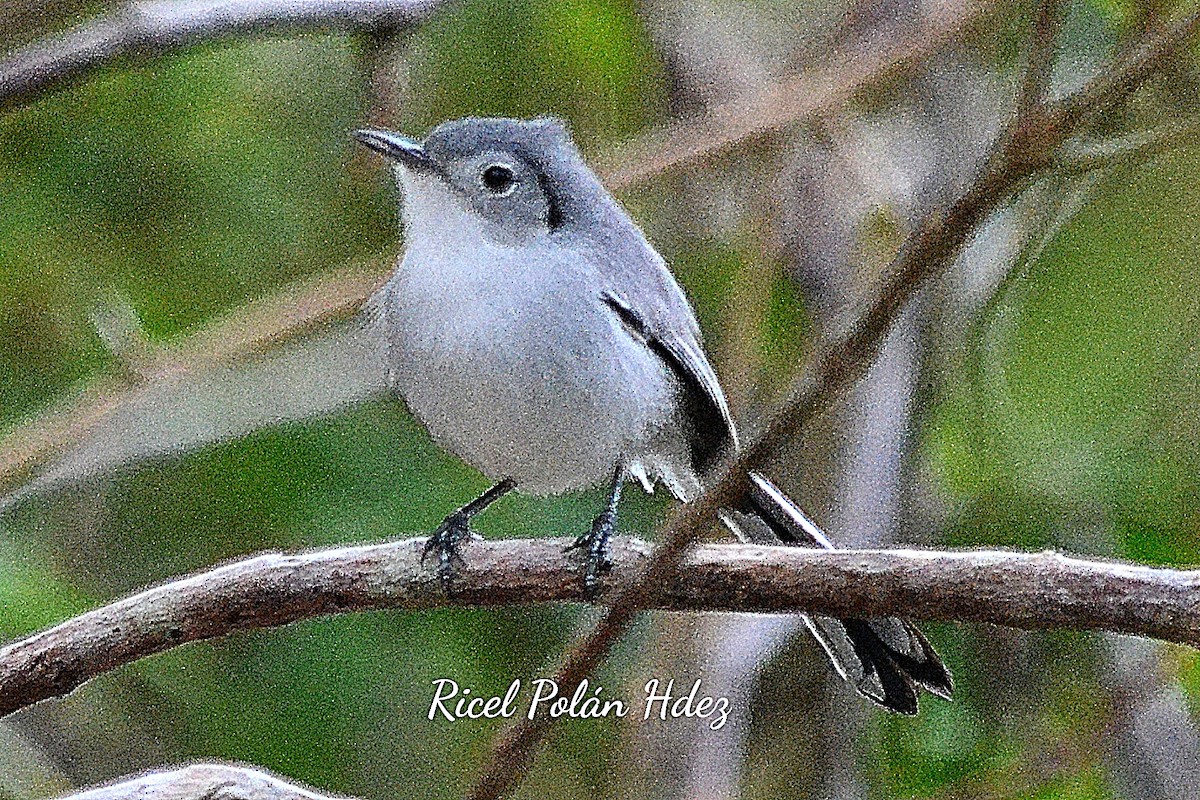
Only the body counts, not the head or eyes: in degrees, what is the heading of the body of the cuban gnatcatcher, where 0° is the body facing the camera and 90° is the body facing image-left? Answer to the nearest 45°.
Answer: approximately 45°
